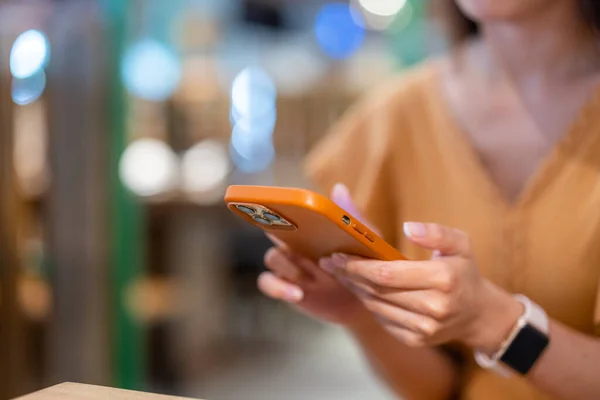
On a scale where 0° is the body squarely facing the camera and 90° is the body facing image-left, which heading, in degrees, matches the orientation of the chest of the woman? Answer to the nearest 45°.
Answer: approximately 45°
